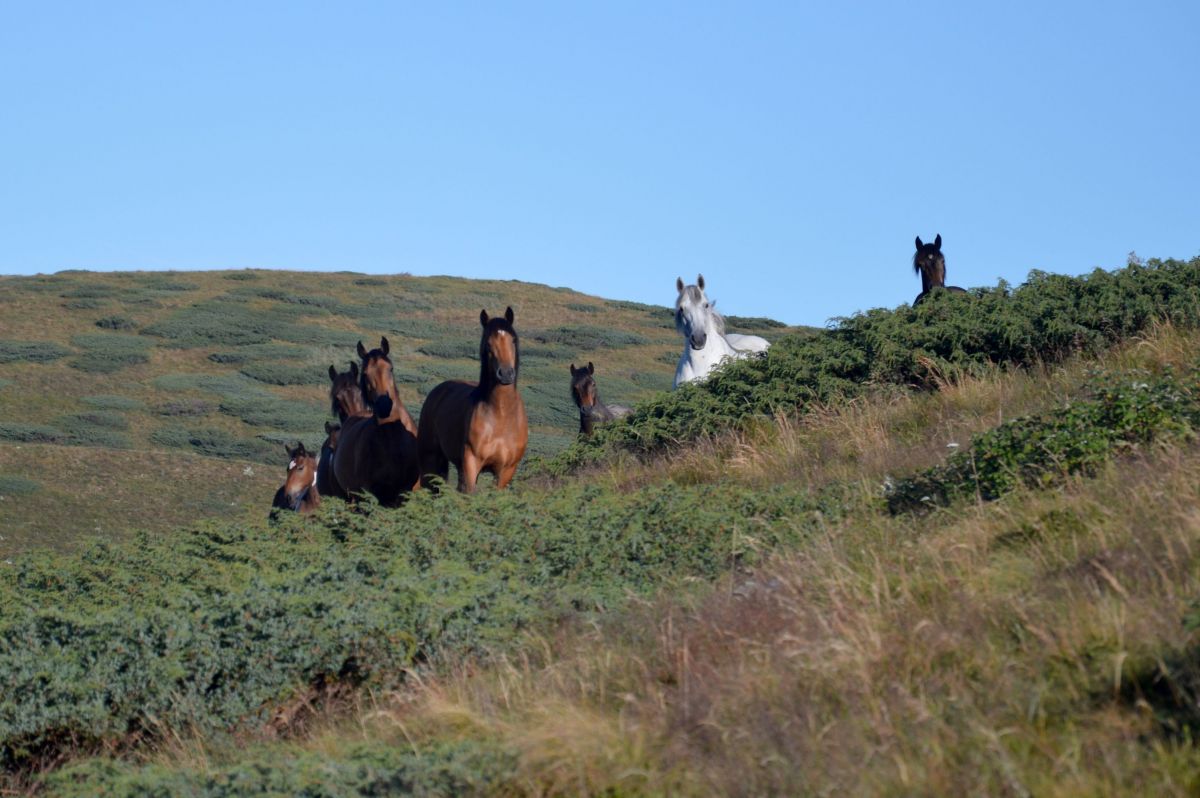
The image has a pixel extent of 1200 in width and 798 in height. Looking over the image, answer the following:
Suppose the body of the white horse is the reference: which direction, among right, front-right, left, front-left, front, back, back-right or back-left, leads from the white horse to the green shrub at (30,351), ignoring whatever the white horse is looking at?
right

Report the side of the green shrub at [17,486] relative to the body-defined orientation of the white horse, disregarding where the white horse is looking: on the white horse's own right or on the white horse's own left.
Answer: on the white horse's own right

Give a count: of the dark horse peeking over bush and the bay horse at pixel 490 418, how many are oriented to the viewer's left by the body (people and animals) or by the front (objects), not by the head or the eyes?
0

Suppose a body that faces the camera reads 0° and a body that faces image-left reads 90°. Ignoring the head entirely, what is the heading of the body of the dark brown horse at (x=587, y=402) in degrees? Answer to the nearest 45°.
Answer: approximately 45°

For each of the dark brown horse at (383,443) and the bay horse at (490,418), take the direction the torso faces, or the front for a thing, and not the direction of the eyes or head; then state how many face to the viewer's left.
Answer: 0

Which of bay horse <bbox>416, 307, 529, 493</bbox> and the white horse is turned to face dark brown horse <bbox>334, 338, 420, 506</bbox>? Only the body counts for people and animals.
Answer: the white horse

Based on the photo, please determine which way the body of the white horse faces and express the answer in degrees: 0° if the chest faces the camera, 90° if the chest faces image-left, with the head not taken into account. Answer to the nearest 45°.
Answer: approximately 45°
